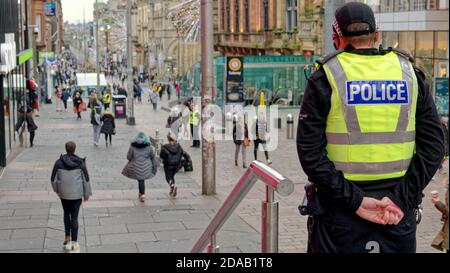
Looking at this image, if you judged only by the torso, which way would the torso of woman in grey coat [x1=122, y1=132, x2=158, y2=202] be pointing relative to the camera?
away from the camera

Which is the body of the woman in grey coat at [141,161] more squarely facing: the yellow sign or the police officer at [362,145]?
the yellow sign

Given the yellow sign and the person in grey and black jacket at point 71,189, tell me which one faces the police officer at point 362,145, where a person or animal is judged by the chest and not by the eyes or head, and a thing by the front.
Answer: the yellow sign

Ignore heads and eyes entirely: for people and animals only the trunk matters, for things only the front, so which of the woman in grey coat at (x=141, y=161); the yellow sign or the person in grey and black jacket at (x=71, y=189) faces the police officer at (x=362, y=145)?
the yellow sign

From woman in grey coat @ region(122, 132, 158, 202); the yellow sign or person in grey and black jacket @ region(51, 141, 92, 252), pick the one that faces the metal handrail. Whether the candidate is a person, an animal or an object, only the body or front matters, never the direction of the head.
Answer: the yellow sign

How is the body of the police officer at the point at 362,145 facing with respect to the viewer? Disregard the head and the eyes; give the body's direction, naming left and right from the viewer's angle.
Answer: facing away from the viewer

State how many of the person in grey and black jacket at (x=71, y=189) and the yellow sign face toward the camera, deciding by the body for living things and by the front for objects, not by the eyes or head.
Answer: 1

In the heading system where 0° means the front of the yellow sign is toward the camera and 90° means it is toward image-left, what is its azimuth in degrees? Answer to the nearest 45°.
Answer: approximately 0°

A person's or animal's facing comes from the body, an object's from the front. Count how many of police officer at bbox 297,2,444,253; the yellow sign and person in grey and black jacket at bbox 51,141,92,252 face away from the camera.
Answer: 2

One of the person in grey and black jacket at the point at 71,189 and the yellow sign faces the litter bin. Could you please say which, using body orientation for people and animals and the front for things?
the person in grey and black jacket

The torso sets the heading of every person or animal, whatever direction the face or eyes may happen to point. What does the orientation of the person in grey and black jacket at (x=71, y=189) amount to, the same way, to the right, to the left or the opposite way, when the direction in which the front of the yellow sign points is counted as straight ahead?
the opposite way

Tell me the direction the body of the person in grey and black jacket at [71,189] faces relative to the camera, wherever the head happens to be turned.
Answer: away from the camera

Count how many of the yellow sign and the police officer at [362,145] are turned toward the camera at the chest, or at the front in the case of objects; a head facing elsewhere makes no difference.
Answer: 1

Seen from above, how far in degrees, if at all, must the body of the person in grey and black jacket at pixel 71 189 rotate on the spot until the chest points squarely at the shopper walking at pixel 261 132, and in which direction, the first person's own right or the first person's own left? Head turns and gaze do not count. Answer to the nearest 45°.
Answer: approximately 45° to the first person's own right

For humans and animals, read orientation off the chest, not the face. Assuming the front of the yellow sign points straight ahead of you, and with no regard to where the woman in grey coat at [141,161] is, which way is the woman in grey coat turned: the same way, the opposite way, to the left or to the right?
the opposite way
